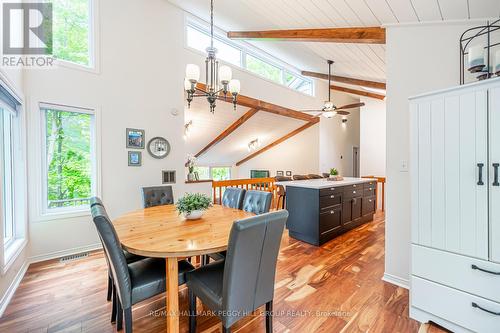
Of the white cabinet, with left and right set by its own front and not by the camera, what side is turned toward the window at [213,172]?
right

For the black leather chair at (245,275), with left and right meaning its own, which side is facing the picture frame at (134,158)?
front

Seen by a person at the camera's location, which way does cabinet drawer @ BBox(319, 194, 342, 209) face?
facing the viewer and to the right of the viewer

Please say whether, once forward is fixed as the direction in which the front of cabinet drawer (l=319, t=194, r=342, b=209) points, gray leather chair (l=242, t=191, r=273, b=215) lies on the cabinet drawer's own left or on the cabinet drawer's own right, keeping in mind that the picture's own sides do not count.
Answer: on the cabinet drawer's own right

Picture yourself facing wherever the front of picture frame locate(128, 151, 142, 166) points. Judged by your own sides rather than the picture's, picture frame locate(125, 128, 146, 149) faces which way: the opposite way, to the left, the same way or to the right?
the same way

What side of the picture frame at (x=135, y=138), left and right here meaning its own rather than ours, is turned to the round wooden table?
front

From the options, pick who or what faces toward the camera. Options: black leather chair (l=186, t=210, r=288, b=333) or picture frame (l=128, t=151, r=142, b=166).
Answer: the picture frame

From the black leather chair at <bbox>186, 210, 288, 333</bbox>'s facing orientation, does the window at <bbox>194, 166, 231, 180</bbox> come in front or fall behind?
in front

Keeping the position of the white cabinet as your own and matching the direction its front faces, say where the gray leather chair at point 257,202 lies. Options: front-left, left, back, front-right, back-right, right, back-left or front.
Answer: front-right

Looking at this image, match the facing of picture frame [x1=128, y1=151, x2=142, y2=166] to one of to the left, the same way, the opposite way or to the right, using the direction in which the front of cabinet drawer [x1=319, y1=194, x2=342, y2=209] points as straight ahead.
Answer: the same way

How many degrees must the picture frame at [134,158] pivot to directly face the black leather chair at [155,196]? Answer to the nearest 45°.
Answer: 0° — it already faces it

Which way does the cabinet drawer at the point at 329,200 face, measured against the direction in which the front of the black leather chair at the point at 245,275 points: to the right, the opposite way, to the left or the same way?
the opposite way

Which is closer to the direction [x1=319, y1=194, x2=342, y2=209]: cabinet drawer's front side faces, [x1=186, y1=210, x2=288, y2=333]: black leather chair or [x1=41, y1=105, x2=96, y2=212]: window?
the black leather chair
